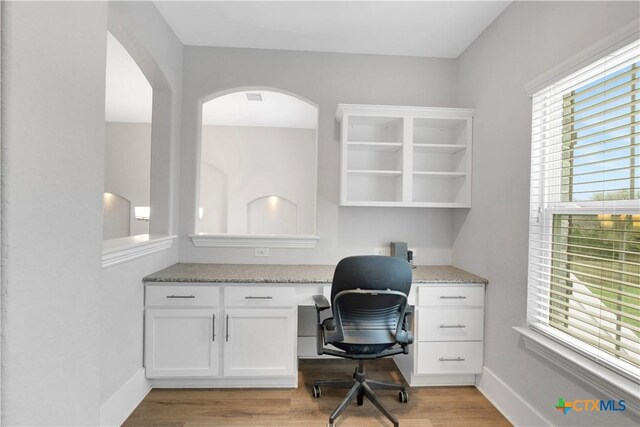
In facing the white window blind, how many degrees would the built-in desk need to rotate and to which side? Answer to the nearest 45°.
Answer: approximately 90° to its left

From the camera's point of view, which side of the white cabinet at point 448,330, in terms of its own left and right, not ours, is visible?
front

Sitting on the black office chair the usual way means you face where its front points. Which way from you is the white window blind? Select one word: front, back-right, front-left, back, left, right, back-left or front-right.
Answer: right

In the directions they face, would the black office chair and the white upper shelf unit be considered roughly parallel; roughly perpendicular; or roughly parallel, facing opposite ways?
roughly parallel, facing opposite ways

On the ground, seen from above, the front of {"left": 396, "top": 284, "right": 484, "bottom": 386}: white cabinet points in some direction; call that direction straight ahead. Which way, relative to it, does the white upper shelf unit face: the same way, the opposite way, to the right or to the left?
the same way

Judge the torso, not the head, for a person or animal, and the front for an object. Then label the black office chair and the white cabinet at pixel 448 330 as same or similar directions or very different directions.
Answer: very different directions

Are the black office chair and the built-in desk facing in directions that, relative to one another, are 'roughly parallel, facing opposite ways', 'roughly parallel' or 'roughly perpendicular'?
roughly parallel, facing opposite ways

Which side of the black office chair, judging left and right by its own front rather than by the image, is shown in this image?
back

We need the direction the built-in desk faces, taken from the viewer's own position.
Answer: facing the viewer

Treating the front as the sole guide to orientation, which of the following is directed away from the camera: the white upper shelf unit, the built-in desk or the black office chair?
the black office chair

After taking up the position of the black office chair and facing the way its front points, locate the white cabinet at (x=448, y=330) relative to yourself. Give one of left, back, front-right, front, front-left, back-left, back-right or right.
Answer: front-right

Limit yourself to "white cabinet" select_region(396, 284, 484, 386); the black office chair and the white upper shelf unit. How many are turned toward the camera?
2

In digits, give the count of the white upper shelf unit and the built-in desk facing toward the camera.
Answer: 2

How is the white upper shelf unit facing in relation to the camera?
toward the camera
